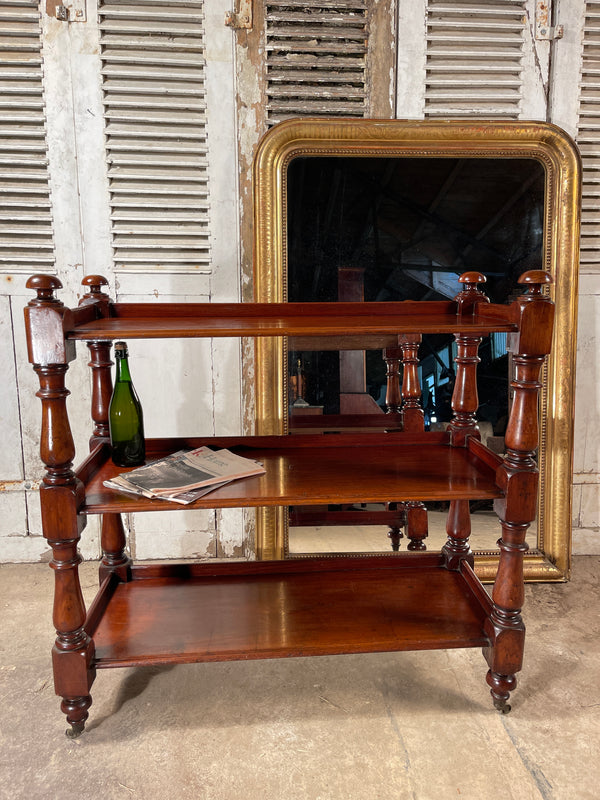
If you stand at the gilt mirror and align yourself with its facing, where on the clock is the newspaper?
The newspaper is roughly at 1 o'clock from the gilt mirror.

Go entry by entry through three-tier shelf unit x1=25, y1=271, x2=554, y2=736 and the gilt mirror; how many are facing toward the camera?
2

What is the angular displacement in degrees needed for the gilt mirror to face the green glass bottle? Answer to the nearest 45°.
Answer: approximately 45° to its right

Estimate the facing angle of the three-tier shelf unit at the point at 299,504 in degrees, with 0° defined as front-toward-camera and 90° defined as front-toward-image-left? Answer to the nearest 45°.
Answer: approximately 0°

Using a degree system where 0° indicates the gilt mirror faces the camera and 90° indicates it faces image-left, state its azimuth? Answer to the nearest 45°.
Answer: approximately 0°
